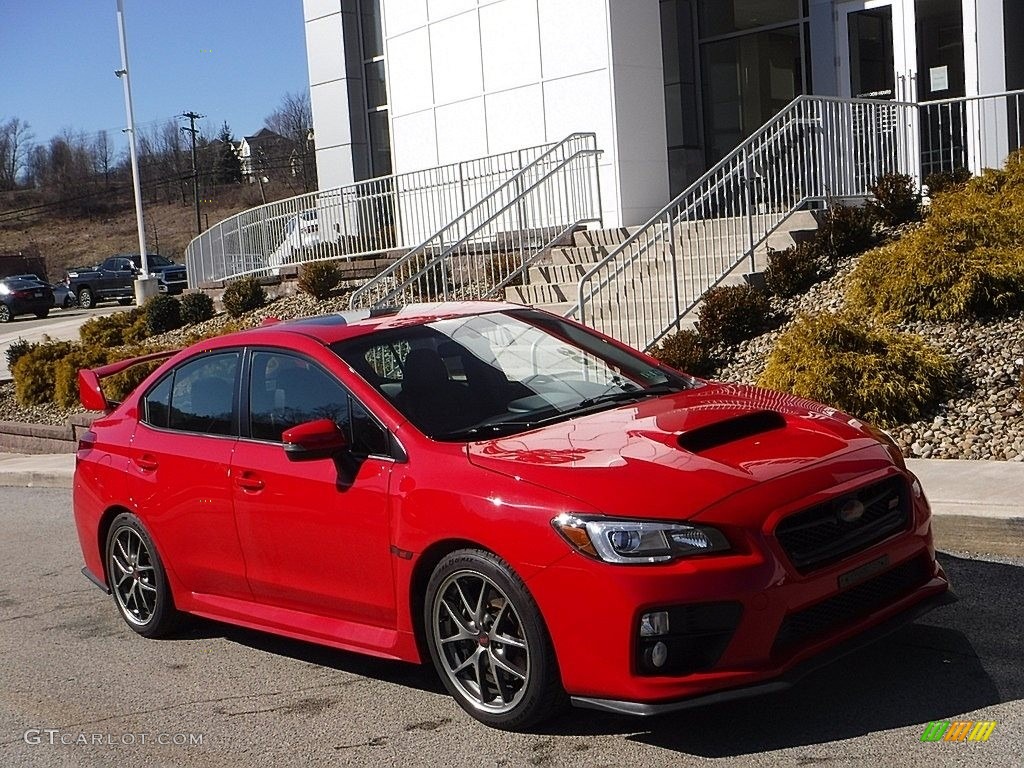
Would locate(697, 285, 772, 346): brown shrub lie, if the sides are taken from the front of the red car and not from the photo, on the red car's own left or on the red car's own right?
on the red car's own left

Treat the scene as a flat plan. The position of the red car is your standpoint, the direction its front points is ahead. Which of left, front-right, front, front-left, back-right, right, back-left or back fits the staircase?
back-left

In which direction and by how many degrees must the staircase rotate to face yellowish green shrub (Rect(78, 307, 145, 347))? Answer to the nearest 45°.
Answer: approximately 90° to its right

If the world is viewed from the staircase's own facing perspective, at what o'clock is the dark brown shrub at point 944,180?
The dark brown shrub is roughly at 8 o'clock from the staircase.

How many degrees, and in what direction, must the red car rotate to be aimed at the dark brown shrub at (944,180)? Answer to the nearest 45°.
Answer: approximately 90° to its left

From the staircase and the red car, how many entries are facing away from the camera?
0

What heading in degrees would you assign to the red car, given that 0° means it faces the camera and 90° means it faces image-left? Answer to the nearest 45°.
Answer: approximately 315°

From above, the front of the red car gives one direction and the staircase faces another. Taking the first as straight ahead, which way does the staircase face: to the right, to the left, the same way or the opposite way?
to the right

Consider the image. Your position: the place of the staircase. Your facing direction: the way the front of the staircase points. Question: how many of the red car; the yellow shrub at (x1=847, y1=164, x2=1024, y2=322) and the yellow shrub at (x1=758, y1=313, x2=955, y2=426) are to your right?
0

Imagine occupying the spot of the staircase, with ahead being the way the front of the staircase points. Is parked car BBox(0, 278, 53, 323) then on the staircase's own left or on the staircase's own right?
on the staircase's own right

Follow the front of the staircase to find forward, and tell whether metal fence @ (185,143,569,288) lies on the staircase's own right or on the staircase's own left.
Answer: on the staircase's own right

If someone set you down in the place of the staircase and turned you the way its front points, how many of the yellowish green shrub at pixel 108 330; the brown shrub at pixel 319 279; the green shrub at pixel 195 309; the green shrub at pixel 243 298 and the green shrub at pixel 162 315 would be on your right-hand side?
5

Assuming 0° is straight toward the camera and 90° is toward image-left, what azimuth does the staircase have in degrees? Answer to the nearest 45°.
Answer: approximately 45°

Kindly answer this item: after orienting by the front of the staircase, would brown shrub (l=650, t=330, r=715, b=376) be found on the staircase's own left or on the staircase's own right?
on the staircase's own left

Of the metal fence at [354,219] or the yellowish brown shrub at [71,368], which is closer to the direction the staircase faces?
the yellowish brown shrub
